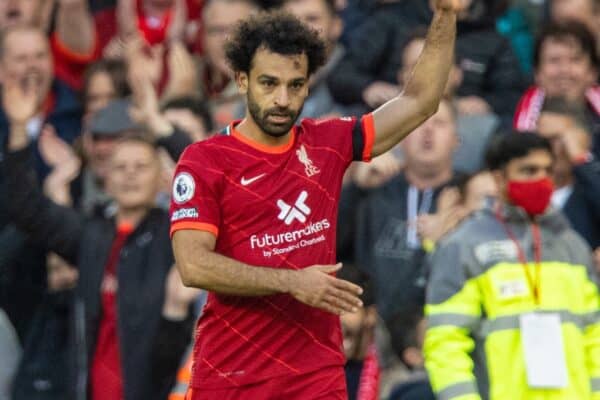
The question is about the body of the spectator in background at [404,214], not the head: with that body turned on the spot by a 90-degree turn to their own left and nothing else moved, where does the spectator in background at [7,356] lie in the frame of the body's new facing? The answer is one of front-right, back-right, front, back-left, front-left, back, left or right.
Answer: back

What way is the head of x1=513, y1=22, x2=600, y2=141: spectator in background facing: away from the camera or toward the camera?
toward the camera

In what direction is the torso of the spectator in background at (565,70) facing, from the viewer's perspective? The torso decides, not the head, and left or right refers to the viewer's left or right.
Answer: facing the viewer

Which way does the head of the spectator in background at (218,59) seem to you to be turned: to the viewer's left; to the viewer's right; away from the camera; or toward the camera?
toward the camera

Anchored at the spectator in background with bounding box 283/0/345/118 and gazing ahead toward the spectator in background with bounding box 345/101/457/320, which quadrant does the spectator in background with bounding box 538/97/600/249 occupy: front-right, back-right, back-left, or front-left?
front-left

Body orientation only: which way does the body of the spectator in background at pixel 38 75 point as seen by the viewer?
toward the camera

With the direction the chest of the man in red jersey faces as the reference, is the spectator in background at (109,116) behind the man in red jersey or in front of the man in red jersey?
behind

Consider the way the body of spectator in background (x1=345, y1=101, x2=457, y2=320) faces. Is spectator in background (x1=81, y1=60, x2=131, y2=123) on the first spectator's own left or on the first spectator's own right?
on the first spectator's own right

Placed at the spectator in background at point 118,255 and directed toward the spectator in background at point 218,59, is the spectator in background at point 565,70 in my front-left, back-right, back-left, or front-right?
front-right

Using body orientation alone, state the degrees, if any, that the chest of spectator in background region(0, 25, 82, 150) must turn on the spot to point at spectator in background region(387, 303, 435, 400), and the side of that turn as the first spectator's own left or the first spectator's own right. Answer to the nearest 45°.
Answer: approximately 45° to the first spectator's own left

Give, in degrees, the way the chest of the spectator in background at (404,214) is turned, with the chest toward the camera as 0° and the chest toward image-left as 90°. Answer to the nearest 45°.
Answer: approximately 0°

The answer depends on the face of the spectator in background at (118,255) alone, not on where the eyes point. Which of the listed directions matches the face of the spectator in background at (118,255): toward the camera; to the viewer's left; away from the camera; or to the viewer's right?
toward the camera
